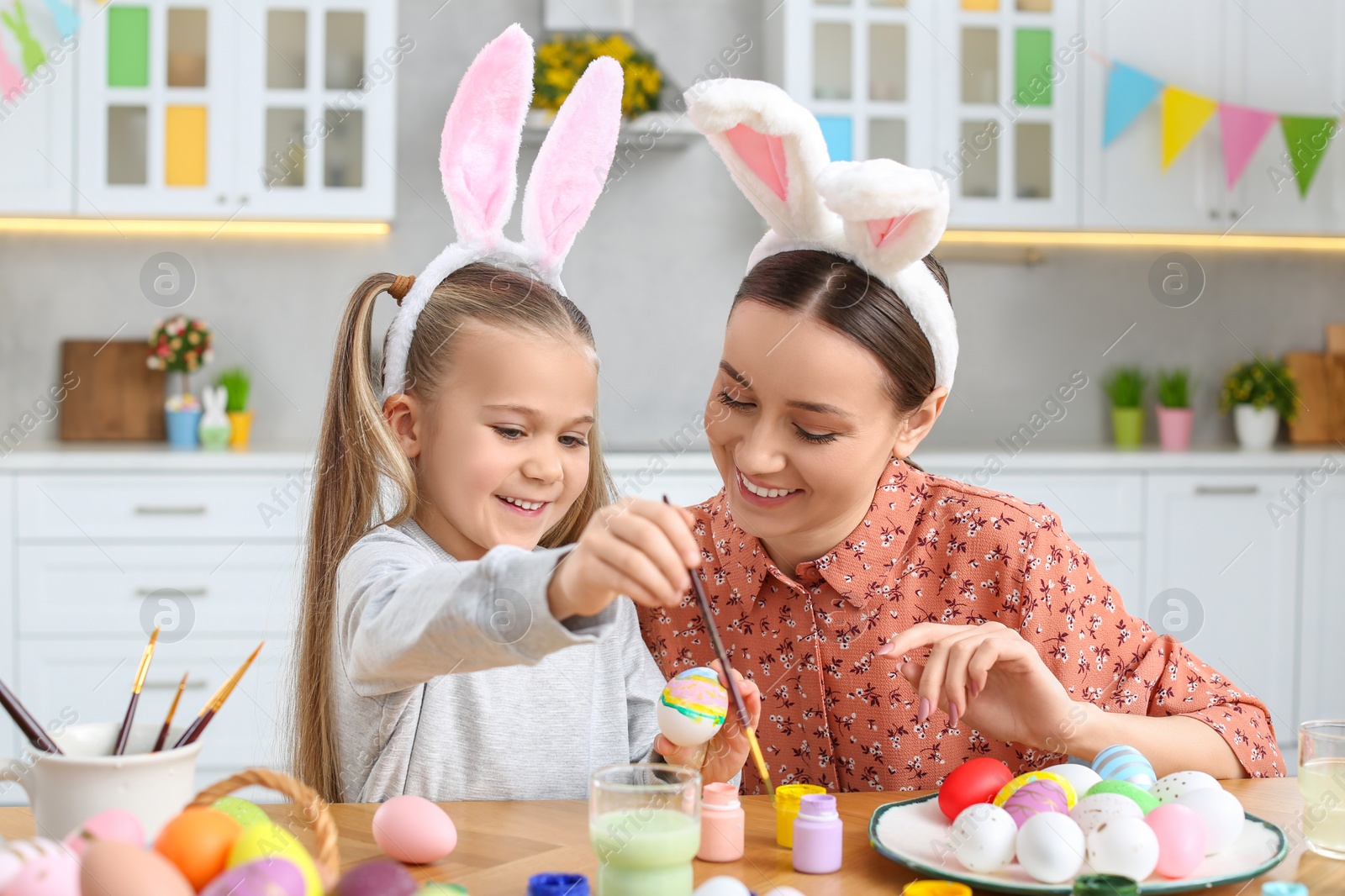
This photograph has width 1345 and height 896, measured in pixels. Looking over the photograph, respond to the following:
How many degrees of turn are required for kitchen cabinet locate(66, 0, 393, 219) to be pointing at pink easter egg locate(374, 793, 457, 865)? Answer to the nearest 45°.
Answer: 0° — it already faces it

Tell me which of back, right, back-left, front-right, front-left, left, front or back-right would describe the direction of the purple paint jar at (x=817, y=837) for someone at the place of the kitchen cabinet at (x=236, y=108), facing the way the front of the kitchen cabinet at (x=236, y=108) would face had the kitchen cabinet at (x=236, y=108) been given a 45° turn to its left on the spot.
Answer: front-right

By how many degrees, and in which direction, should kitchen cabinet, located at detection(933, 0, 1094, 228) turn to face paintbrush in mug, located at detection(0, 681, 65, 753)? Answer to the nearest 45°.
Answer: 0° — it already faces it

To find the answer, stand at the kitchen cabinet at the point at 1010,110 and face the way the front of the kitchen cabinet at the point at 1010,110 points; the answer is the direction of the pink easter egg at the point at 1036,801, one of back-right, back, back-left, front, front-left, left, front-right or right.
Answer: front

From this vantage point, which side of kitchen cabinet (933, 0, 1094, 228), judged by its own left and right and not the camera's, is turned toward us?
front

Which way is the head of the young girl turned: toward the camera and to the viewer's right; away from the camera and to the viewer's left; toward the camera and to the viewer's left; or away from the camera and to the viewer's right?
toward the camera and to the viewer's right

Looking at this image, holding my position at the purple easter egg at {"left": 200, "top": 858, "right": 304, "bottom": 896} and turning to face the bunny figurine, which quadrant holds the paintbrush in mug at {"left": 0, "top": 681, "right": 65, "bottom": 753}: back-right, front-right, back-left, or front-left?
front-left

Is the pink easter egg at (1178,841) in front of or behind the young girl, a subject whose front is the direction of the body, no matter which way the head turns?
in front

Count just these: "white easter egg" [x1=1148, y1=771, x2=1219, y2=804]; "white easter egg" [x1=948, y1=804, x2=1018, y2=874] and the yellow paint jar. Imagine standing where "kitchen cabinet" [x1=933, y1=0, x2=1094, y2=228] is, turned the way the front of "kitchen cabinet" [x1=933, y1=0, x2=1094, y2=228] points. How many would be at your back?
0

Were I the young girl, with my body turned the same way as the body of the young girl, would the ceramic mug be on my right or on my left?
on my right

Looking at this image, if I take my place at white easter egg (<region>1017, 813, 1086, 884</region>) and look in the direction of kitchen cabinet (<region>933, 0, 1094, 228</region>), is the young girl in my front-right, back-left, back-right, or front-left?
front-left

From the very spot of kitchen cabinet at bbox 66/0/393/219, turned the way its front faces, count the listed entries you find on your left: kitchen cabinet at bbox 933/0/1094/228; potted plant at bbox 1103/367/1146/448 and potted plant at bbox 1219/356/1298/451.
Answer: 3

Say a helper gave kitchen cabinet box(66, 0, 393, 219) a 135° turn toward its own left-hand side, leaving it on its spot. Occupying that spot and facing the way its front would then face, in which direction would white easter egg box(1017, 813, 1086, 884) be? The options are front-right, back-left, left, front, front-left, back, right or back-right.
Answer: back-right

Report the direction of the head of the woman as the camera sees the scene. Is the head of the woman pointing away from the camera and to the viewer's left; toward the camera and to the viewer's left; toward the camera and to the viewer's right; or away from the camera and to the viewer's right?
toward the camera and to the viewer's left

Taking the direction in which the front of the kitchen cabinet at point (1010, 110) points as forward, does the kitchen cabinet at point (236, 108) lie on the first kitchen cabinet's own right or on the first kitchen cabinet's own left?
on the first kitchen cabinet's own right

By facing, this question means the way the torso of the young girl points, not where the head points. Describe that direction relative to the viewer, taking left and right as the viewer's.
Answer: facing the viewer and to the right of the viewer

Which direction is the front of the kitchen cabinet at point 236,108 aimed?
toward the camera

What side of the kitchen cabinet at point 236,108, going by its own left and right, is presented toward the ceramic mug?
front

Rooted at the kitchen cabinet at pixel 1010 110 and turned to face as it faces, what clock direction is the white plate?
The white plate is roughly at 12 o'clock from the kitchen cabinet.
